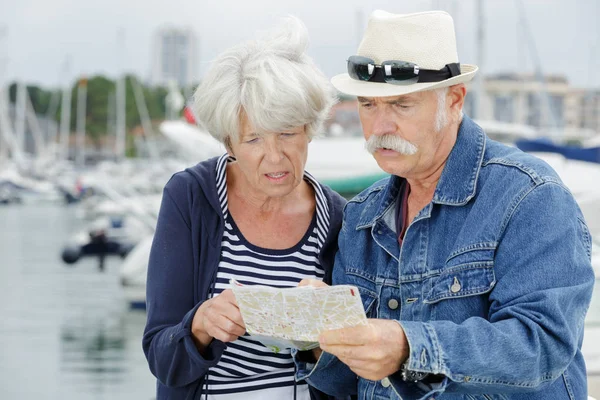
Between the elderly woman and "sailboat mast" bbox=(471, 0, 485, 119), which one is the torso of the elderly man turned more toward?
the elderly woman

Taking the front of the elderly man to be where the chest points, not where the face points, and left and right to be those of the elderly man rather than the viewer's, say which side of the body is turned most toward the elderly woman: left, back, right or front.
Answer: right

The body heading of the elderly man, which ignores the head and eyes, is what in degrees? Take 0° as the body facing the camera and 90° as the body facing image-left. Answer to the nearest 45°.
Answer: approximately 45°

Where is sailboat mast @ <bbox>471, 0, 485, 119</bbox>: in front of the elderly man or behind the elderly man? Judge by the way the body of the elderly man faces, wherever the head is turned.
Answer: behind
